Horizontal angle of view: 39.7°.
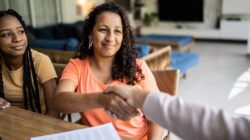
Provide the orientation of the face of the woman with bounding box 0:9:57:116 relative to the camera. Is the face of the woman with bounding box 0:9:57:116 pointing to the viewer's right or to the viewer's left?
to the viewer's right

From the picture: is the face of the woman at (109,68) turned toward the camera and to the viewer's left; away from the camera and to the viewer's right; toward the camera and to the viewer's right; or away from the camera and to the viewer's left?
toward the camera and to the viewer's right

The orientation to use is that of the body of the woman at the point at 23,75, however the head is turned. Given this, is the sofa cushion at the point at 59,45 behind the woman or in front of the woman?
behind

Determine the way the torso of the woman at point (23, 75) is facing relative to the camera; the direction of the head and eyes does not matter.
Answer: toward the camera

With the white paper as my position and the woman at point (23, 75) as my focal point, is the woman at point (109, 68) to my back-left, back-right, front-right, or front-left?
front-right
